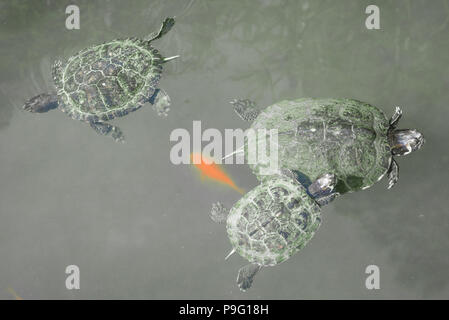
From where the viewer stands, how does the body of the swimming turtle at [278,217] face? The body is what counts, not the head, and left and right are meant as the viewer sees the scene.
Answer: facing away from the viewer and to the right of the viewer

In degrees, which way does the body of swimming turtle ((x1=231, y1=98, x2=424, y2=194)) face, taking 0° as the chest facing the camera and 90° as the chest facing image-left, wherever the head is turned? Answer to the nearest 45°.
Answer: approximately 270°

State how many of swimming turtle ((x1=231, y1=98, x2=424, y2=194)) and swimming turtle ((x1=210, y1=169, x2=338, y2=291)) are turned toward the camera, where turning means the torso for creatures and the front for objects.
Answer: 0

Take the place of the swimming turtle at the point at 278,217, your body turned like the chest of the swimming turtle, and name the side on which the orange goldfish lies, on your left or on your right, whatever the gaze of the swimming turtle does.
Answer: on your left
